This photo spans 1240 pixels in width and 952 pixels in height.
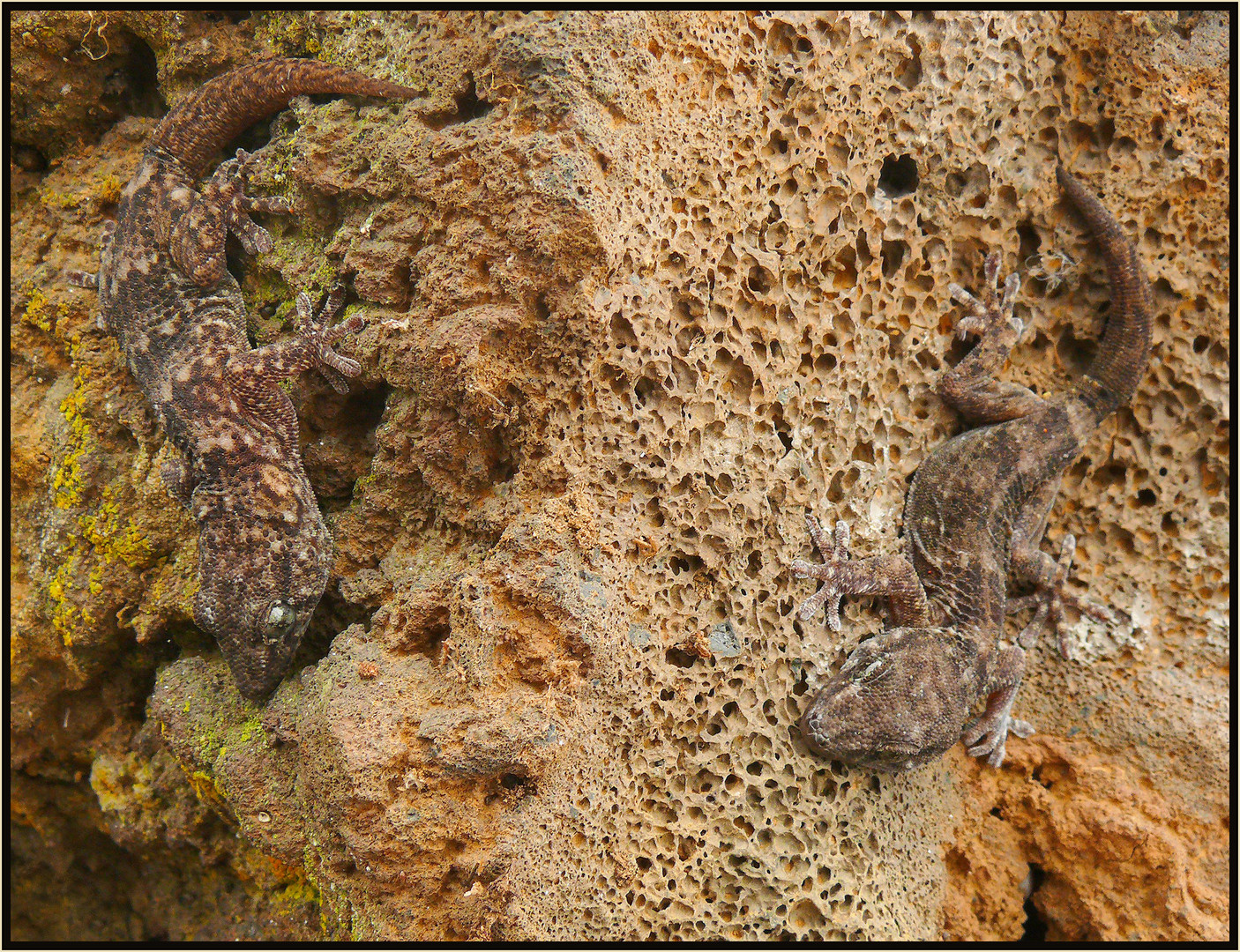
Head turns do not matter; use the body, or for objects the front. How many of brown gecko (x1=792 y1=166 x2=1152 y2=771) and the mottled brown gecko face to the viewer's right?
0

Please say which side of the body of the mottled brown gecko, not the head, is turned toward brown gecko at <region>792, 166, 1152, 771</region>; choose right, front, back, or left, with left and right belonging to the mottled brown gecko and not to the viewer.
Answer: left

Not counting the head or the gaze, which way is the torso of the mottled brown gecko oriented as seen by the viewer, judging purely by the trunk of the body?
toward the camera

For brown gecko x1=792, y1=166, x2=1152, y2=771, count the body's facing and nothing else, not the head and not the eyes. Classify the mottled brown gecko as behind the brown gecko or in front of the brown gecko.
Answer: in front

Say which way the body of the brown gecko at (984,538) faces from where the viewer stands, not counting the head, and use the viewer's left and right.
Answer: facing the viewer and to the left of the viewer
